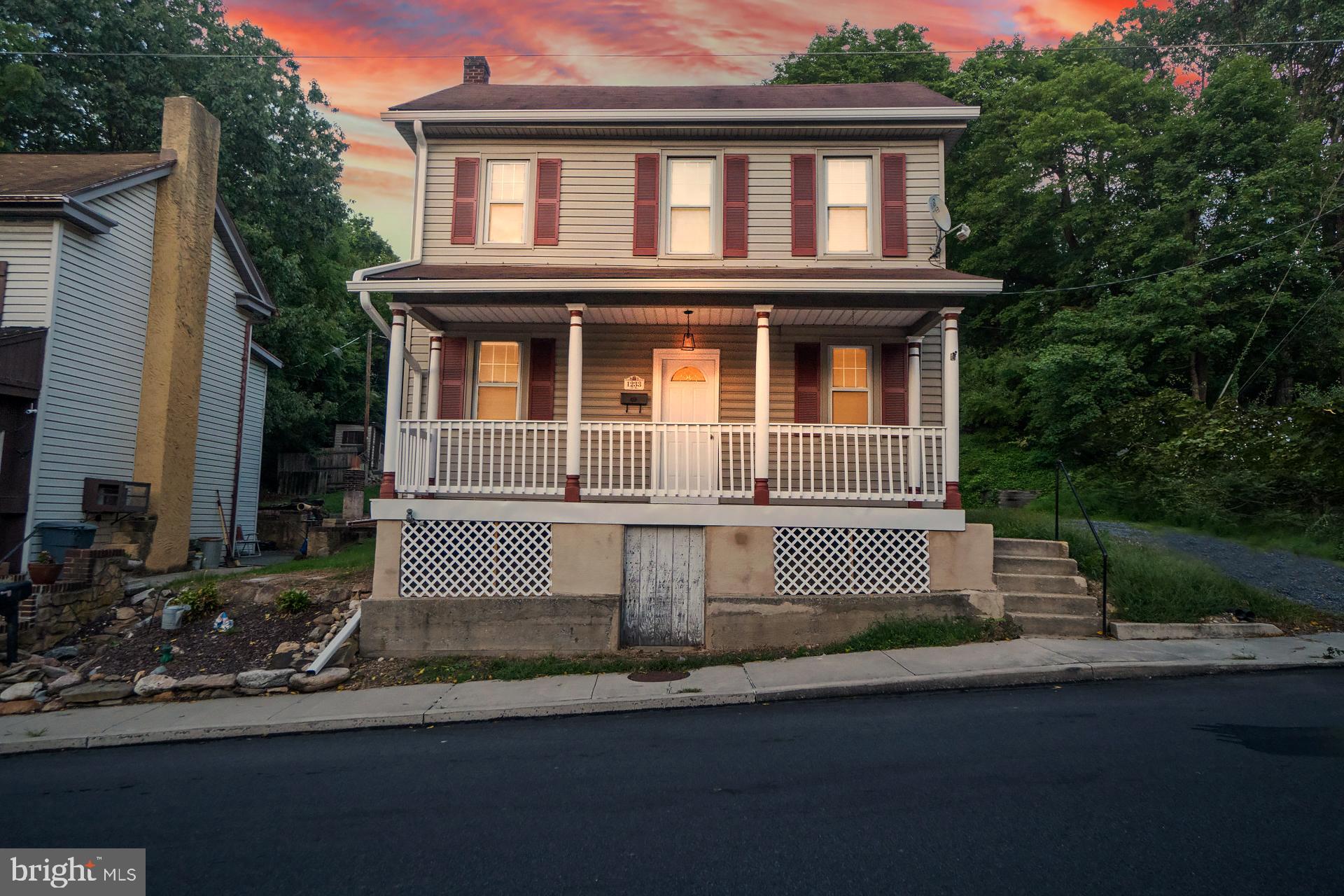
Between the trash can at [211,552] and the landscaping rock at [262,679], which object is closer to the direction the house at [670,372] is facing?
the landscaping rock

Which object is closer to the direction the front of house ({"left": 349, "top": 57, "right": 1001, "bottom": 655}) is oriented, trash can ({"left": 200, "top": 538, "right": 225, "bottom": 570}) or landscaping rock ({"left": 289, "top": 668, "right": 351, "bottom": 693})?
the landscaping rock

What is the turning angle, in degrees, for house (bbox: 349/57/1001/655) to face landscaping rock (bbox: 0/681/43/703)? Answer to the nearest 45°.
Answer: approximately 90° to its right

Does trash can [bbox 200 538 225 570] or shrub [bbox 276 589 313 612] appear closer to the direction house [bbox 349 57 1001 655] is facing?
the shrub

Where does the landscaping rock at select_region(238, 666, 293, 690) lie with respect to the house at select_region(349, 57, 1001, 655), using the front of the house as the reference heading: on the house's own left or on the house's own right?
on the house's own right

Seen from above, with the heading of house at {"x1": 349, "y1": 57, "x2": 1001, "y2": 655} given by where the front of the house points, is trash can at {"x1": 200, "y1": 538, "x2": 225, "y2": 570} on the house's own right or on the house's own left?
on the house's own right

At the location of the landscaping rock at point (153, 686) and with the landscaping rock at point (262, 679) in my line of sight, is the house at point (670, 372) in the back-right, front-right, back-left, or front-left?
front-left

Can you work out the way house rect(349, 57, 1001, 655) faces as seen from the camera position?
facing the viewer

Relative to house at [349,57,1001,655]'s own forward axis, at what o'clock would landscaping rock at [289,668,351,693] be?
The landscaping rock is roughly at 2 o'clock from the house.

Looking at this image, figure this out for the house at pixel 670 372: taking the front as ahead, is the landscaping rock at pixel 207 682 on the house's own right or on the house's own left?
on the house's own right

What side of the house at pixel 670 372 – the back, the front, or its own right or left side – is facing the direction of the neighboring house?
right

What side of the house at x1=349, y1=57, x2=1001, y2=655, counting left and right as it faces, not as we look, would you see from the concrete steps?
left

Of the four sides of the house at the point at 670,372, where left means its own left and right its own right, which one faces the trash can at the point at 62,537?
right

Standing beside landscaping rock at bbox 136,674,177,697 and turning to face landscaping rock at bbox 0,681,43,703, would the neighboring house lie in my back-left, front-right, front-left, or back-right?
front-right
